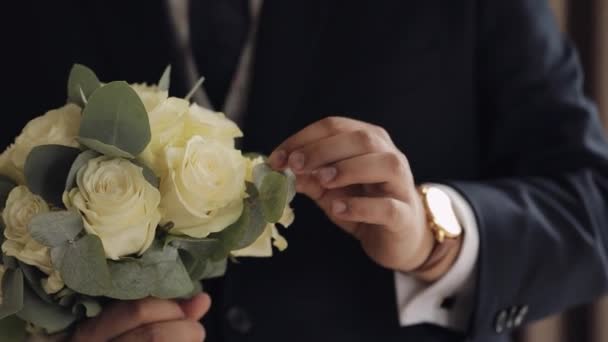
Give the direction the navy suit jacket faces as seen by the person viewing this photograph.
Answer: facing the viewer and to the left of the viewer
